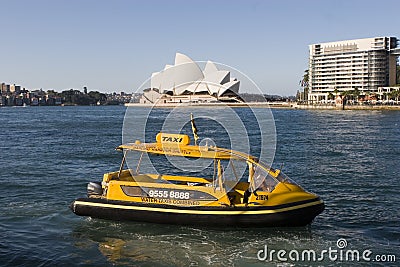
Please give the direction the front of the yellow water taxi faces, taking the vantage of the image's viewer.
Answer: facing to the right of the viewer
